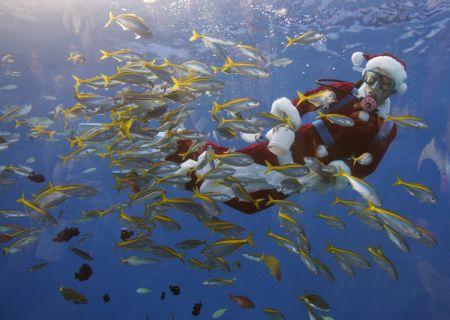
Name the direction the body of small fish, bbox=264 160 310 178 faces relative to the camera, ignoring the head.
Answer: to the viewer's right

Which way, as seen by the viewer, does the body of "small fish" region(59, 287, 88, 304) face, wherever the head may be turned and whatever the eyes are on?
to the viewer's right

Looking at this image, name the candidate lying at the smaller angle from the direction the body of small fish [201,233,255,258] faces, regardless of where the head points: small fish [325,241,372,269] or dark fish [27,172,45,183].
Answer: the dark fish

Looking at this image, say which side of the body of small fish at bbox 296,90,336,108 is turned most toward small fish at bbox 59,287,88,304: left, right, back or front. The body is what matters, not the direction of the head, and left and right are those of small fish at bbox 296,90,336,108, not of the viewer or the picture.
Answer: back

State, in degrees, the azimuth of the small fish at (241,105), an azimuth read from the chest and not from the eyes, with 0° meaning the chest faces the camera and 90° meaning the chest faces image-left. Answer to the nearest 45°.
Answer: approximately 270°

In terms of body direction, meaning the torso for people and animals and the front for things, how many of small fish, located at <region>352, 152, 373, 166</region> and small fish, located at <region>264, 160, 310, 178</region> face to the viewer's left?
0

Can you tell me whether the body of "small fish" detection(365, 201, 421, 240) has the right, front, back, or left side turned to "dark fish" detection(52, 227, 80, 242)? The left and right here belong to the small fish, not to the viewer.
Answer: back

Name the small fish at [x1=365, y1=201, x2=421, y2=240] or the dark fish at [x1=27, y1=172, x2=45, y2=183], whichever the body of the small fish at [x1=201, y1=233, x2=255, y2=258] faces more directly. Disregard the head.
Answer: the dark fish

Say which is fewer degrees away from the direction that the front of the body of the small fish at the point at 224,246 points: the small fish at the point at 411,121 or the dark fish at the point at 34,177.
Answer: the dark fish
